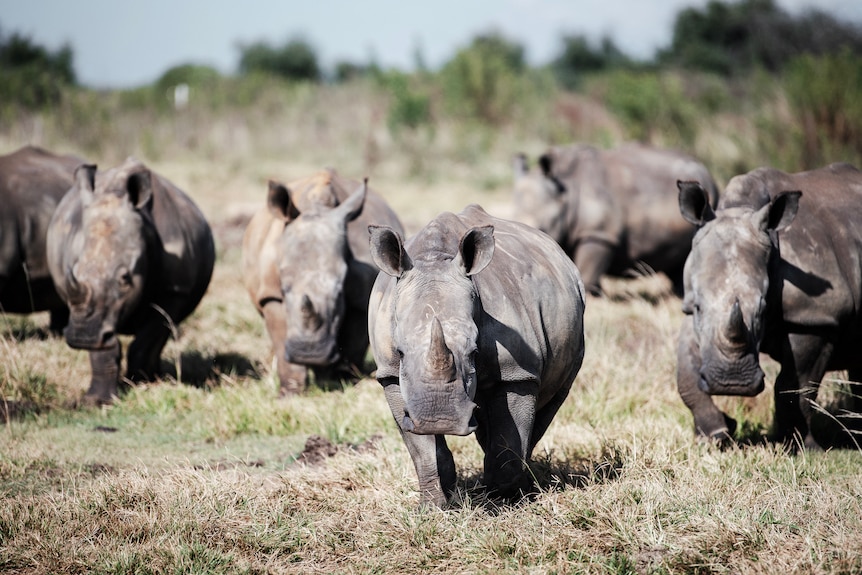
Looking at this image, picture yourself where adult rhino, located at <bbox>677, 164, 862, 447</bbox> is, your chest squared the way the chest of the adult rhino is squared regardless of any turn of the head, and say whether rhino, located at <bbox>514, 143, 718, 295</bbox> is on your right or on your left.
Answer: on your right

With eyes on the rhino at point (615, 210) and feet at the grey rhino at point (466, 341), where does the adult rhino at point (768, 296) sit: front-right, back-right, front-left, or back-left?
front-right

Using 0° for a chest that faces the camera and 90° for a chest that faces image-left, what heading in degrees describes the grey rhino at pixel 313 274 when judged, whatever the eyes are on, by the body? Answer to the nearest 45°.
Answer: approximately 0°

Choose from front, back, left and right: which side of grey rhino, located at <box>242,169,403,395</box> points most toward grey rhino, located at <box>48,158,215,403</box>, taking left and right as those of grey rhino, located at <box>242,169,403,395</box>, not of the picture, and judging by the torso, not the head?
right

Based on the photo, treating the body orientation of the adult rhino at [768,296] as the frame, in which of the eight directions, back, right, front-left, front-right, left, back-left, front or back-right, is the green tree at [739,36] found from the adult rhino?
back-right

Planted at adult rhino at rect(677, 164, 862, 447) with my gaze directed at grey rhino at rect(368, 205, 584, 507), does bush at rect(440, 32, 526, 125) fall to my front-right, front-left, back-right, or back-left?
back-right

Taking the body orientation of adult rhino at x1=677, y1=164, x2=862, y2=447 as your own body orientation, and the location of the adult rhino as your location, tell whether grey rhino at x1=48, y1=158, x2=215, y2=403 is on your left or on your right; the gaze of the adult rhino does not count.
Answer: on your right

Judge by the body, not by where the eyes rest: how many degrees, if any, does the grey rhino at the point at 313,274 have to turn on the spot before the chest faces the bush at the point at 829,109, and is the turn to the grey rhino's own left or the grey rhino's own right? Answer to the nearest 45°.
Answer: approximately 135° to the grey rhino's own left

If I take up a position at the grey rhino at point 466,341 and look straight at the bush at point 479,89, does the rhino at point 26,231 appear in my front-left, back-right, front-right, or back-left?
front-left

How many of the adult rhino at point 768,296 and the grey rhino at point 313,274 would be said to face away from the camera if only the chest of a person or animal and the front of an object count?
0

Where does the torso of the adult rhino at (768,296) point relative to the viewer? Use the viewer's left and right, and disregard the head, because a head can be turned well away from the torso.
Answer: facing the viewer and to the left of the viewer

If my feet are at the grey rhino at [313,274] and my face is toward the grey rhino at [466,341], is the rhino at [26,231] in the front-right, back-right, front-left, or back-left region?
back-right

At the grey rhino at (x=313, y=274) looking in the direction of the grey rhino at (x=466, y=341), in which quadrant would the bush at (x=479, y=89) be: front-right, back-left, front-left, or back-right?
back-left

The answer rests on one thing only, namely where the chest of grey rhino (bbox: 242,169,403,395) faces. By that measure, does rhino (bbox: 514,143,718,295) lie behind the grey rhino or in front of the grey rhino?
behind
